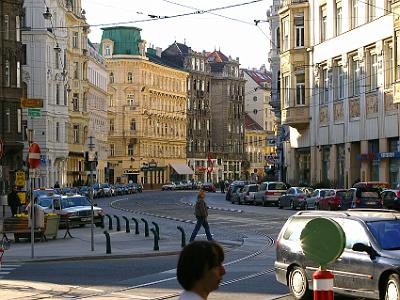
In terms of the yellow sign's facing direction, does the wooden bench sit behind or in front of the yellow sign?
in front

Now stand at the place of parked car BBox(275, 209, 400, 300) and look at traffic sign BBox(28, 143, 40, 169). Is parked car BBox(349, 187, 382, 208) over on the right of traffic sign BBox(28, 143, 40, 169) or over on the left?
right

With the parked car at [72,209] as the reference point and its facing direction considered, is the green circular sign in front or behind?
in front

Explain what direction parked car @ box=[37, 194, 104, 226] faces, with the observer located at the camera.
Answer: facing the viewer and to the right of the viewer
